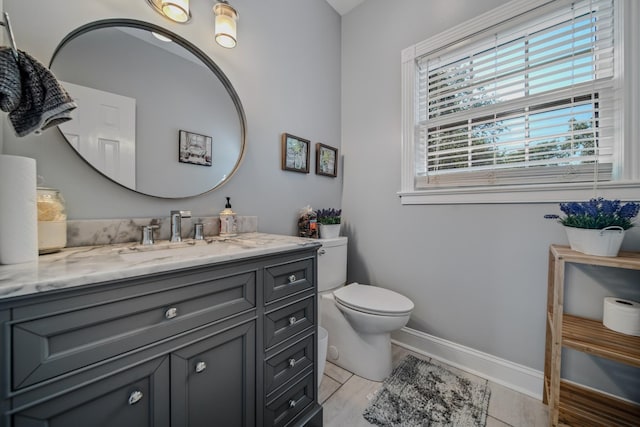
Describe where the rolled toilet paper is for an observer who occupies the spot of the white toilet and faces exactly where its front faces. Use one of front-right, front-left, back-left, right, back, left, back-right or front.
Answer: front-left

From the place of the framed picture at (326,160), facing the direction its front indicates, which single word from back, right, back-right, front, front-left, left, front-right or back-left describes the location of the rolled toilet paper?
front

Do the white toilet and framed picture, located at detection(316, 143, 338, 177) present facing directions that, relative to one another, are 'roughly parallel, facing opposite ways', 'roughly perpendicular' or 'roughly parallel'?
roughly parallel

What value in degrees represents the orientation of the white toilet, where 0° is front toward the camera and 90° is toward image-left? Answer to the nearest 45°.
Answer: approximately 315°

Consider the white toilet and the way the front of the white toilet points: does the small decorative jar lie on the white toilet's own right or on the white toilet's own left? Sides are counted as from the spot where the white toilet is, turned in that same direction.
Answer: on the white toilet's own right

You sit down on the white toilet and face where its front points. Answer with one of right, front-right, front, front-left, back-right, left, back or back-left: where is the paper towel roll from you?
right

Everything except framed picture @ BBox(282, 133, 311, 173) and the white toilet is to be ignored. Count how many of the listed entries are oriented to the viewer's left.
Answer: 0

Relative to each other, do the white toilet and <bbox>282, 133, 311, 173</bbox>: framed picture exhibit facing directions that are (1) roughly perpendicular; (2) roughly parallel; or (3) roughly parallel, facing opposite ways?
roughly parallel

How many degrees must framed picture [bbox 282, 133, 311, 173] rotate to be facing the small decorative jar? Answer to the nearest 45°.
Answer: approximately 90° to its right

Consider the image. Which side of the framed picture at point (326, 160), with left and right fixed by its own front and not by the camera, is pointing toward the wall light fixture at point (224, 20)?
right

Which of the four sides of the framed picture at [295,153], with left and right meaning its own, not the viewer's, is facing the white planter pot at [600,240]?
front

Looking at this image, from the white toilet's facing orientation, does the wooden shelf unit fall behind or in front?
in front

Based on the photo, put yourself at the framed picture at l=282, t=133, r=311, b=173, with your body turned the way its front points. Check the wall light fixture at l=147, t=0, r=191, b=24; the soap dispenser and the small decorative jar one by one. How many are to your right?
3

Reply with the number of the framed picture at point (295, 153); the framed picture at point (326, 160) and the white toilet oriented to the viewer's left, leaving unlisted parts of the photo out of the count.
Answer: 0
